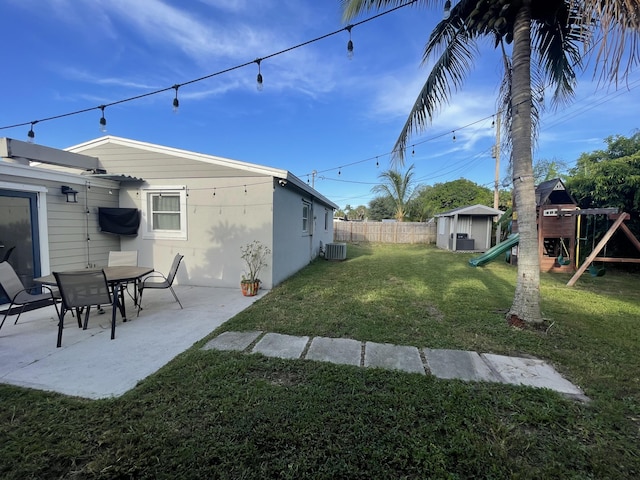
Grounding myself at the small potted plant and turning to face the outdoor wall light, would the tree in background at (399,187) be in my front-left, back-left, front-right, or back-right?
back-right

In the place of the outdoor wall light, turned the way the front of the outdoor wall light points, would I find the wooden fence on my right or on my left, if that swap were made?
on my left

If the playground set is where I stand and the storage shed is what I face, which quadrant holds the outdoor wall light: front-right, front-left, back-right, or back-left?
back-left

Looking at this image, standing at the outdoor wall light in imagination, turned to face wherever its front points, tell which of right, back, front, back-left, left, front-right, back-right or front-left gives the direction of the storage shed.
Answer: front-left

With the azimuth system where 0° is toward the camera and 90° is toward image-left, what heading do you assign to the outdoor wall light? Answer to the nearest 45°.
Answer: approximately 315°

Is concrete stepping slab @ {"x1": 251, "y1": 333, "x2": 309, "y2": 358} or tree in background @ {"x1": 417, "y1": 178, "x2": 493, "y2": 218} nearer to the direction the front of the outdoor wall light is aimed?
the concrete stepping slab

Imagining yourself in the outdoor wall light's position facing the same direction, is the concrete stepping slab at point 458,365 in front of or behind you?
in front

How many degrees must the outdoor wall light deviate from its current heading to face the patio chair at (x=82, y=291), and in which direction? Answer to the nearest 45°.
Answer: approximately 45° to its right

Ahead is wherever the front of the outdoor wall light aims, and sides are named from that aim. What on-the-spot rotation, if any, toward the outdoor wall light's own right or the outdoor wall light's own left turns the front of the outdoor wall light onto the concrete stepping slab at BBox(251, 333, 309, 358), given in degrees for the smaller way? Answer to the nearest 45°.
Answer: approximately 45° to the outdoor wall light's own right
